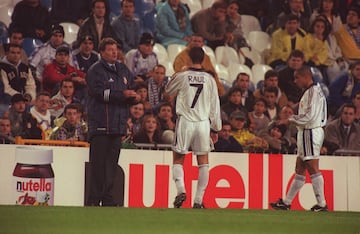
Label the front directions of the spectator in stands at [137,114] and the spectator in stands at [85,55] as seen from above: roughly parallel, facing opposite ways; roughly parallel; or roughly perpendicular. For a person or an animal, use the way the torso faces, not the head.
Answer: roughly parallel

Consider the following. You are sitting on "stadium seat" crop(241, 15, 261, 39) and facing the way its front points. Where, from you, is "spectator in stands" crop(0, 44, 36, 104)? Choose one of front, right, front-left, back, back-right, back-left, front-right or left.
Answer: front-right

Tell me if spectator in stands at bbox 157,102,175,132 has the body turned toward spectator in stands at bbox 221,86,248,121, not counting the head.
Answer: no

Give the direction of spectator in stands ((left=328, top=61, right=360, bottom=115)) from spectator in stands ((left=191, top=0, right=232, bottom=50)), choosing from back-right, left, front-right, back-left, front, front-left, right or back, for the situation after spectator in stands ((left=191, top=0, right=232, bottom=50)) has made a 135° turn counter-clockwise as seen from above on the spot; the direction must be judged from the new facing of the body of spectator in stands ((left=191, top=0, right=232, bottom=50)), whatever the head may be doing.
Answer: right

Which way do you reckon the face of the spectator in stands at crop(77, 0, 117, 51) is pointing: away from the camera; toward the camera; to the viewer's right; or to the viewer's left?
toward the camera

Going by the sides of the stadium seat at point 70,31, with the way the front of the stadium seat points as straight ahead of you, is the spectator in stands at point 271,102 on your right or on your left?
on your left

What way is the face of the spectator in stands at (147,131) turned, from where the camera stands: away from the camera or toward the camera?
toward the camera

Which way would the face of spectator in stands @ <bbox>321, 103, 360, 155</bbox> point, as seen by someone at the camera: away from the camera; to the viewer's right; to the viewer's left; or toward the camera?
toward the camera

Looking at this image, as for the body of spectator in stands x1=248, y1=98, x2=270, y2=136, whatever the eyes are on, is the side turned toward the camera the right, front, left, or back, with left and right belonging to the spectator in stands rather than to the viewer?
front

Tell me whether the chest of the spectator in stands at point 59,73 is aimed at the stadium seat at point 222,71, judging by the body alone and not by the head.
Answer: no

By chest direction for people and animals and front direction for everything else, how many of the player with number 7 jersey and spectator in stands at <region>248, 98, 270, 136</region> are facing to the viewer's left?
0

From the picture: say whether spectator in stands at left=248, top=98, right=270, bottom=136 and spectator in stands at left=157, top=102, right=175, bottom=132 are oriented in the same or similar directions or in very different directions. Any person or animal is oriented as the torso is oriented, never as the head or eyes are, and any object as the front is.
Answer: same or similar directions

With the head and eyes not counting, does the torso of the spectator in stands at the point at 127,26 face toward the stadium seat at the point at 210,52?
no

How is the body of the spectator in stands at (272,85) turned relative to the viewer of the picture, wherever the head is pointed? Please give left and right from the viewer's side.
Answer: facing the viewer

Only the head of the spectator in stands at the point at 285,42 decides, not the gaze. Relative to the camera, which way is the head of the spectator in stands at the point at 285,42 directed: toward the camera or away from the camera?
toward the camera

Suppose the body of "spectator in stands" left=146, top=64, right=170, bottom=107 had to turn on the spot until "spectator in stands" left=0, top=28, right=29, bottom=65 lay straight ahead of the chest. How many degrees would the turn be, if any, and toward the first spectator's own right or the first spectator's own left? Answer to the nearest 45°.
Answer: approximately 90° to the first spectator's own right

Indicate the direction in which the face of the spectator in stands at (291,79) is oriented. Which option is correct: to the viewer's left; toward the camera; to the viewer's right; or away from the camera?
toward the camera

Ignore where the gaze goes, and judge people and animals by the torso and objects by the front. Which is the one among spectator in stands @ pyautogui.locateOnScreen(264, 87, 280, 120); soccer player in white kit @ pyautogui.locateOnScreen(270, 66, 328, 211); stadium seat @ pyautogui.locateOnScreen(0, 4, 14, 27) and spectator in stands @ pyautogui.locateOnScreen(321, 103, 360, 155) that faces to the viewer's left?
the soccer player in white kit

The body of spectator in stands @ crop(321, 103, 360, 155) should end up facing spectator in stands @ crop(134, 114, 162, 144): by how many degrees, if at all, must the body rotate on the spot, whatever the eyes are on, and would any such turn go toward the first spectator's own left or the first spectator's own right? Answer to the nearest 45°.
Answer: approximately 45° to the first spectator's own right
